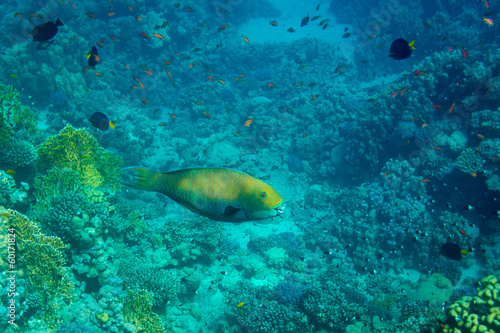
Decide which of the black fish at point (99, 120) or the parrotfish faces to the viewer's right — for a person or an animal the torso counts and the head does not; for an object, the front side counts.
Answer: the parrotfish

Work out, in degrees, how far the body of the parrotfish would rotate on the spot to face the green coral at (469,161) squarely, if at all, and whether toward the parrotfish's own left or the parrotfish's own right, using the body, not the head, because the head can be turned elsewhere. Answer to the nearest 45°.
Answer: approximately 45° to the parrotfish's own left

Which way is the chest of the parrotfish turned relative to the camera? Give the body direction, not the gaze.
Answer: to the viewer's right

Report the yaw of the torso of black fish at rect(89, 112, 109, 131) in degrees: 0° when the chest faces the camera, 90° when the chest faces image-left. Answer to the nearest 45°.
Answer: approximately 90°

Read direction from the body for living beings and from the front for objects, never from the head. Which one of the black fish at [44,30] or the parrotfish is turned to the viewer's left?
the black fish

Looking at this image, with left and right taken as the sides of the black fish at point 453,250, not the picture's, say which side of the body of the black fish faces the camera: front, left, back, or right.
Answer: left

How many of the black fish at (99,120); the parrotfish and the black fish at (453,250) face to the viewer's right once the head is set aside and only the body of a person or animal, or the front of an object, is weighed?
1

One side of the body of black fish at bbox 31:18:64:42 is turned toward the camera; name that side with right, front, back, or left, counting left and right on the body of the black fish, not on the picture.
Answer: left
